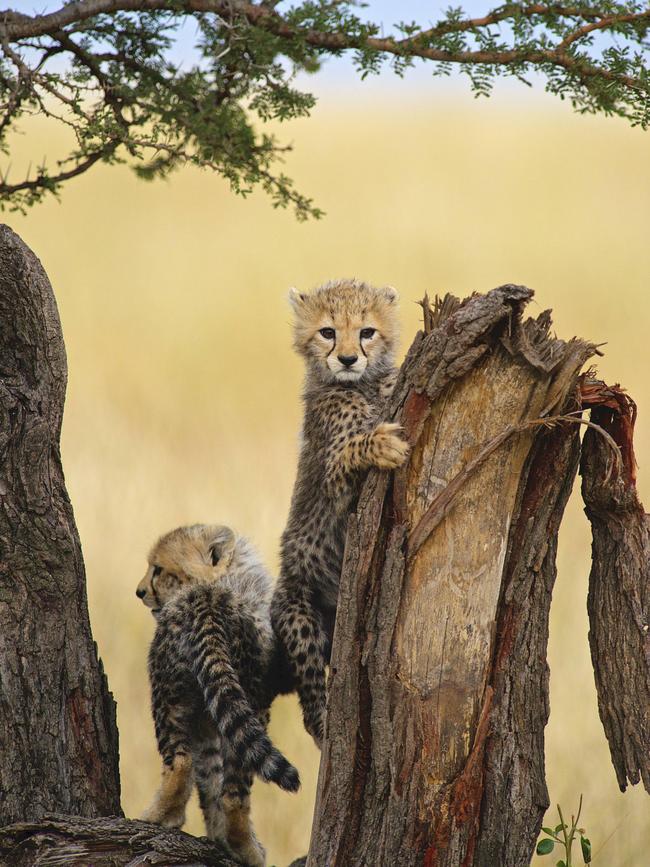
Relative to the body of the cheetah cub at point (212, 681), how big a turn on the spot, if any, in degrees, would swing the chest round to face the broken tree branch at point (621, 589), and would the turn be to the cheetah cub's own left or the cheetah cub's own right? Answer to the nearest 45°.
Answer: approximately 135° to the cheetah cub's own right

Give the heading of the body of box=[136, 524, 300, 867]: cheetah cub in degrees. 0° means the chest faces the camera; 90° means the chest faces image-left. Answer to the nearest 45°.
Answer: approximately 180°
